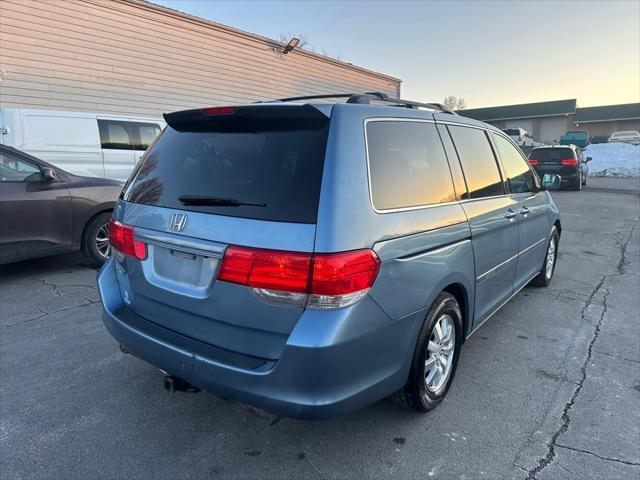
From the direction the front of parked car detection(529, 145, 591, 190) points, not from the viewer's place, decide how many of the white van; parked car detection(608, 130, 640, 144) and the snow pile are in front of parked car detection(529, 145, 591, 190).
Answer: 2

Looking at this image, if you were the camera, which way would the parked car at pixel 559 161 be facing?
facing away from the viewer

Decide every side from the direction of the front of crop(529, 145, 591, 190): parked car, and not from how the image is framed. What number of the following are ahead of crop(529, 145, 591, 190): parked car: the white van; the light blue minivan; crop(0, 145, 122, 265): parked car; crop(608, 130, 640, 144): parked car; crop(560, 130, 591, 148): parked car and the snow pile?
3

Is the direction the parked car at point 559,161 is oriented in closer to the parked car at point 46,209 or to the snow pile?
the snow pile

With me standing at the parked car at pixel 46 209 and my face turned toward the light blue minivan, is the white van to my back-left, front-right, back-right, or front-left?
back-left

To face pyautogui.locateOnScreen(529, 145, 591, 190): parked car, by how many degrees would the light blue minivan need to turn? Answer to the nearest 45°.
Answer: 0° — it already faces it

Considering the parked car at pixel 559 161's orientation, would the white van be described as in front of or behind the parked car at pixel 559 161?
behind

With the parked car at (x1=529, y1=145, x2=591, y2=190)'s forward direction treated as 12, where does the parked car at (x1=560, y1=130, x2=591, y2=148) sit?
the parked car at (x1=560, y1=130, x2=591, y2=148) is roughly at 12 o'clock from the parked car at (x1=529, y1=145, x2=591, y2=190).

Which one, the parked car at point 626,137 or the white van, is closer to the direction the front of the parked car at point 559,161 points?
the parked car

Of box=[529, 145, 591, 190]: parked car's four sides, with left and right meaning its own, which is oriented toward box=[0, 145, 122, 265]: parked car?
back

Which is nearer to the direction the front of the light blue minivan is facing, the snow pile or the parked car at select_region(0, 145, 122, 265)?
the snow pile

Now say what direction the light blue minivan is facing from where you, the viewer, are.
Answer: facing away from the viewer and to the right of the viewer
